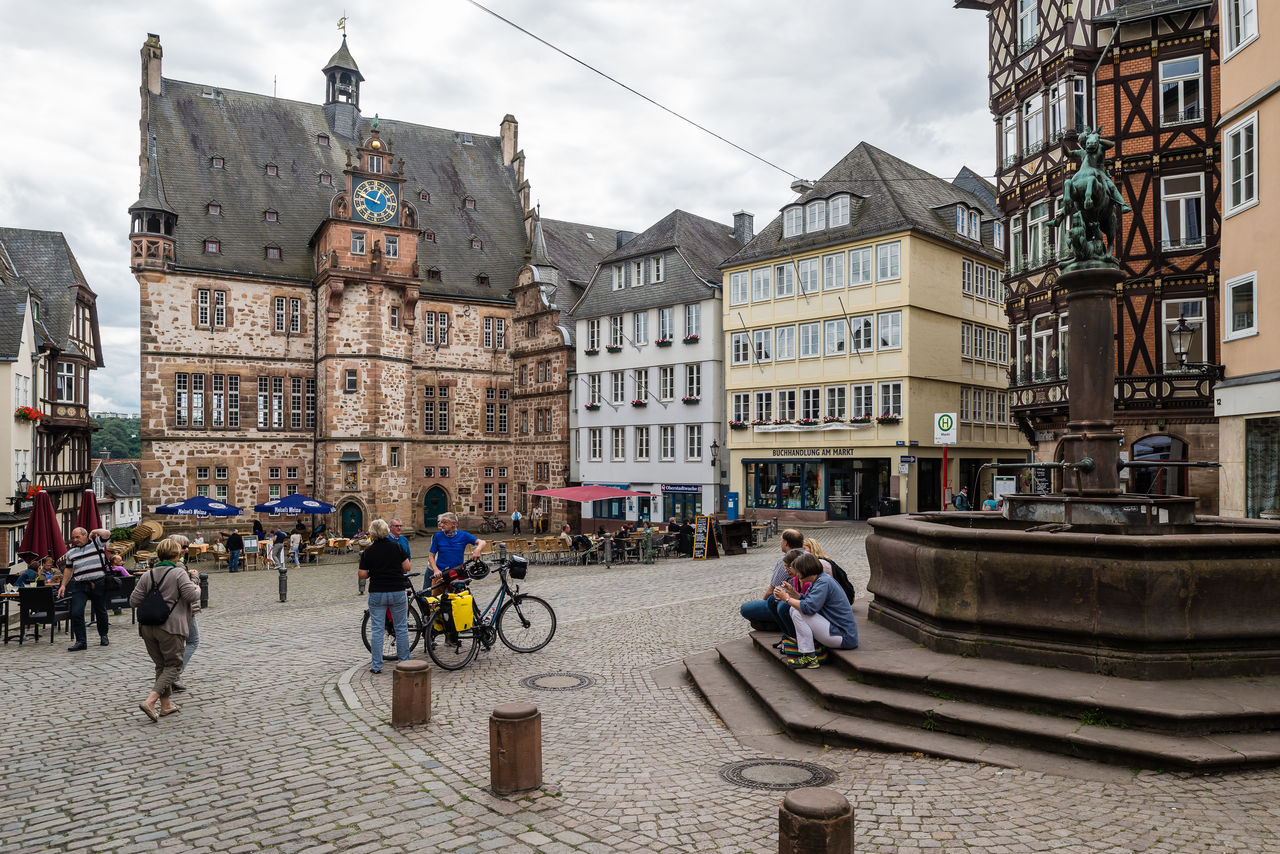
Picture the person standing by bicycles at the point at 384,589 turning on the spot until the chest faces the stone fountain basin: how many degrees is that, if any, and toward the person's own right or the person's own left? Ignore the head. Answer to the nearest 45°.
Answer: approximately 135° to the person's own right

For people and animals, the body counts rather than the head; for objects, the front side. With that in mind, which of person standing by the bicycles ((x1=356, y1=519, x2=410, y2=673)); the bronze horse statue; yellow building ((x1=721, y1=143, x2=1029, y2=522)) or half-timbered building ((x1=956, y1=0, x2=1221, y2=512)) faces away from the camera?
the person standing by the bicycles

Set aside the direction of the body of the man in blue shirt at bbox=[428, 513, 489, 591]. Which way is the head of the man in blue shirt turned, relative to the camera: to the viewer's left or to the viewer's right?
to the viewer's left

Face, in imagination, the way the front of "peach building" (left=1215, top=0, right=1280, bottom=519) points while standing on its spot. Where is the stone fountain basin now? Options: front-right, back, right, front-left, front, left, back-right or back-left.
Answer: front-left

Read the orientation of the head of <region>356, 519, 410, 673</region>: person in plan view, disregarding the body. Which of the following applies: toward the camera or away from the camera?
away from the camera

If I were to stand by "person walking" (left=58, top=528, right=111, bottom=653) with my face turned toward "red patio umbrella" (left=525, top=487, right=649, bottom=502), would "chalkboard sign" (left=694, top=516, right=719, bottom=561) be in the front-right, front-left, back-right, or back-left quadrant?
front-right

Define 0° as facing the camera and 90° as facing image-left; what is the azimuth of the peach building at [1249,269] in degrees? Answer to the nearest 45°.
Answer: approximately 45°

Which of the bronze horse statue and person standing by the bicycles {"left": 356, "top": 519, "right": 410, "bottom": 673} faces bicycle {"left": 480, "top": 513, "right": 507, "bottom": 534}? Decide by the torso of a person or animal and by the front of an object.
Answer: the person standing by the bicycles

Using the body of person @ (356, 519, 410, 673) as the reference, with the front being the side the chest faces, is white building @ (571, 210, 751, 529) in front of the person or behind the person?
in front

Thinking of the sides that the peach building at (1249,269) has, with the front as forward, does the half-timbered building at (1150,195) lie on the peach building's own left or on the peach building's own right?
on the peach building's own right

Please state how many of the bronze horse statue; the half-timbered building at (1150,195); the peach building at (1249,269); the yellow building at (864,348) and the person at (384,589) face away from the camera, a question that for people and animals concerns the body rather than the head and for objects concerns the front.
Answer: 1

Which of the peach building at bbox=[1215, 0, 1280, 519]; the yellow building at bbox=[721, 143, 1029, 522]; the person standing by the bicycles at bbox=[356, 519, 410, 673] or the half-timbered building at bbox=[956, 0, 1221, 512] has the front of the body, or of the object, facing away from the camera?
the person standing by the bicycles

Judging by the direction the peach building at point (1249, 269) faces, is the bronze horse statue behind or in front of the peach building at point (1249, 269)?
in front

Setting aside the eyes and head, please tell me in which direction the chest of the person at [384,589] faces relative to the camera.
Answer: away from the camera
